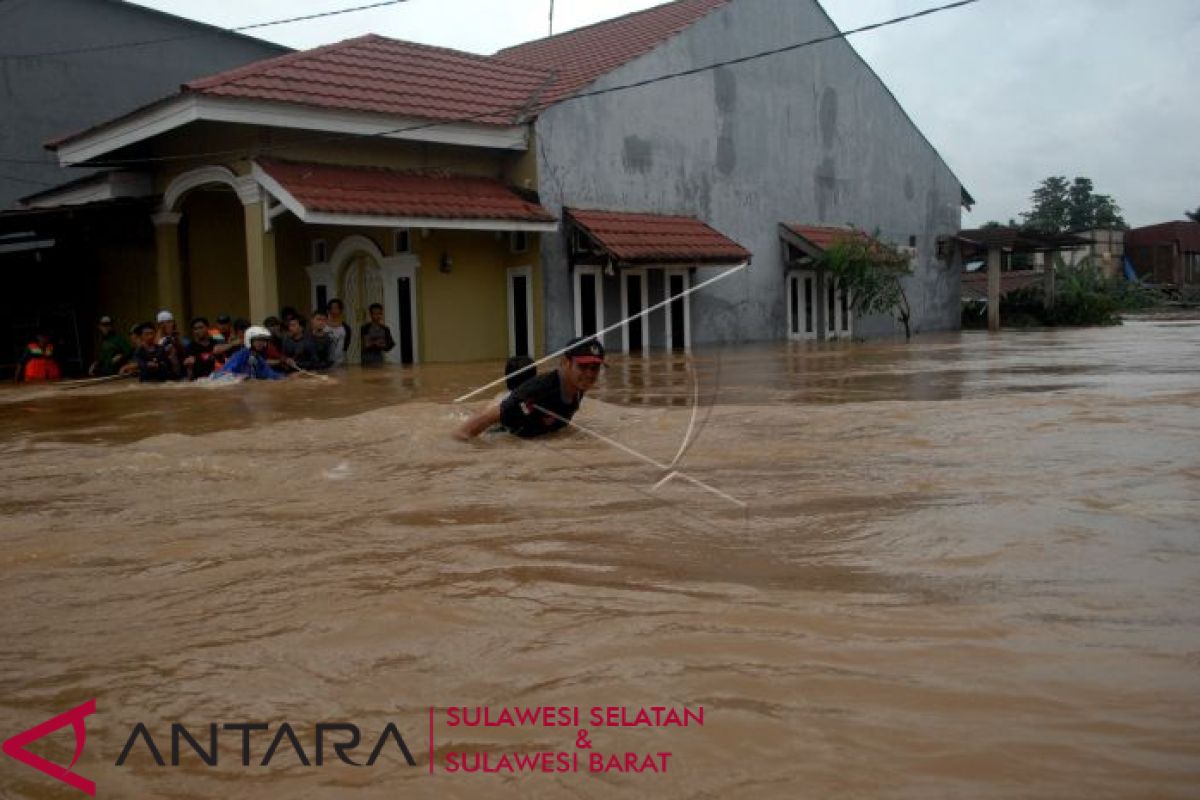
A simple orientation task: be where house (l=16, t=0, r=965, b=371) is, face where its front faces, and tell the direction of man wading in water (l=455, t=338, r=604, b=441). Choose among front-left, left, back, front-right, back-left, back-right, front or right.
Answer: front-left

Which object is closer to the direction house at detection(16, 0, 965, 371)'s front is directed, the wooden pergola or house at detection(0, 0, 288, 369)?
the house

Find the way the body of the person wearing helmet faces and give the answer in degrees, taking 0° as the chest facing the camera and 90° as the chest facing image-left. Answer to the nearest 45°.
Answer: approximately 315°

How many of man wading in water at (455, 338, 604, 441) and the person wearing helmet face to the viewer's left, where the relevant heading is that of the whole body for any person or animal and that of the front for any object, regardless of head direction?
0

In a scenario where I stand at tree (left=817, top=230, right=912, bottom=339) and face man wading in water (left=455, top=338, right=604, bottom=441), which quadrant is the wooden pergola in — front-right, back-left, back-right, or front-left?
back-left

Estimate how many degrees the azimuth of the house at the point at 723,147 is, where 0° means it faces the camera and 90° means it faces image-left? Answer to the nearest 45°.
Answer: approximately 45°

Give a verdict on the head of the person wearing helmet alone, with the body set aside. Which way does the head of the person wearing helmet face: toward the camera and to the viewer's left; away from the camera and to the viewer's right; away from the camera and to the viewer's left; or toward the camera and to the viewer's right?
toward the camera and to the viewer's right

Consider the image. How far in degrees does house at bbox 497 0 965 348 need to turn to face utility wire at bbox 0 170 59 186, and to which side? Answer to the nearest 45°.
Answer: approximately 45° to its right

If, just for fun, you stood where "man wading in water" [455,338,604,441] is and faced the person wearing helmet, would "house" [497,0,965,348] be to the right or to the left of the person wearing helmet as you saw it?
right

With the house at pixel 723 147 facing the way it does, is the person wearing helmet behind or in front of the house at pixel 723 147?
in front

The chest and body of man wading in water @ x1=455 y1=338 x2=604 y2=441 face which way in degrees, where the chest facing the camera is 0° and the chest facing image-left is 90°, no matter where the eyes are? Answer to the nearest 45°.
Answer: approximately 315°
